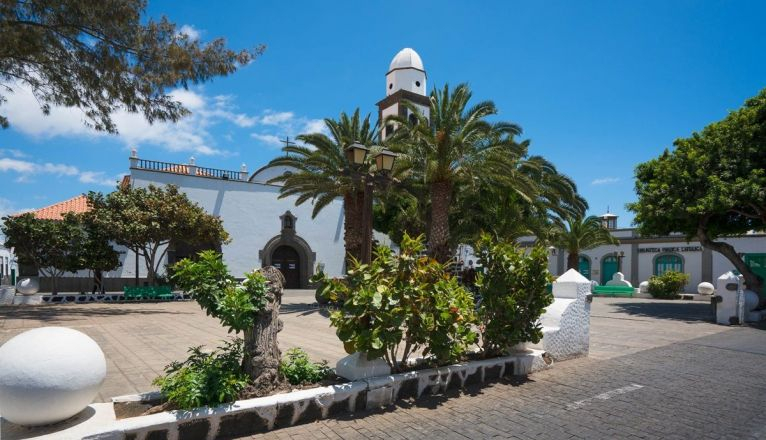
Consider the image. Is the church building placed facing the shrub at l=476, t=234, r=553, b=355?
yes

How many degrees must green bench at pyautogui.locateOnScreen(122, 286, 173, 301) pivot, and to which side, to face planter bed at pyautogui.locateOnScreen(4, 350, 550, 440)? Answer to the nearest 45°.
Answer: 0° — it already faces it

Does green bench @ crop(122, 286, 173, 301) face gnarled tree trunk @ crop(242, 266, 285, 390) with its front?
yes

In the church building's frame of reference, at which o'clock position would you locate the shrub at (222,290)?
The shrub is roughly at 12 o'clock from the church building.

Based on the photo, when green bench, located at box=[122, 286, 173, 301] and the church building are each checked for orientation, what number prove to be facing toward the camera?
2

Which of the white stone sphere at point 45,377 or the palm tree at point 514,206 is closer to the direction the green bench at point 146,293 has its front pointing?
the white stone sphere

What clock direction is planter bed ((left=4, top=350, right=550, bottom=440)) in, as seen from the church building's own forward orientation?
The planter bed is roughly at 12 o'clock from the church building.

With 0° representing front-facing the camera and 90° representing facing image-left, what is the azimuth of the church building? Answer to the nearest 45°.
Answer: approximately 0°
